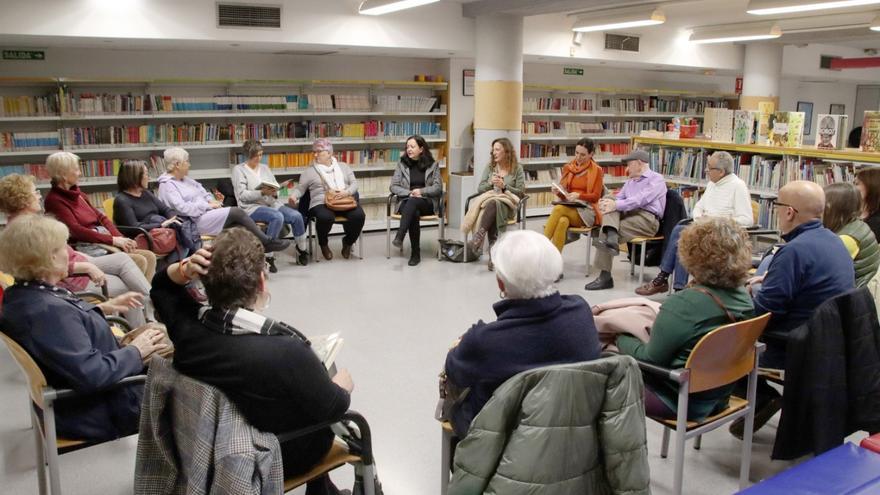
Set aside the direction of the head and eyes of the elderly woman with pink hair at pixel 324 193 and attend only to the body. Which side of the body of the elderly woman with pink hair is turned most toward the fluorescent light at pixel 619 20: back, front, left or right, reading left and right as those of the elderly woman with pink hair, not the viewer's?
left

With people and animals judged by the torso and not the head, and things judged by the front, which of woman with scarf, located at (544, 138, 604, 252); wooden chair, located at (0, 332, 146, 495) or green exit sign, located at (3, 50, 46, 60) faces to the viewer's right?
the wooden chair

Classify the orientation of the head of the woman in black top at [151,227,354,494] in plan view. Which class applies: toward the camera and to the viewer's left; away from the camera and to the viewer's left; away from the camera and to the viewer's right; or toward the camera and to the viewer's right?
away from the camera and to the viewer's right

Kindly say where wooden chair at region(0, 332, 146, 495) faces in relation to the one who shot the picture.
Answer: facing to the right of the viewer

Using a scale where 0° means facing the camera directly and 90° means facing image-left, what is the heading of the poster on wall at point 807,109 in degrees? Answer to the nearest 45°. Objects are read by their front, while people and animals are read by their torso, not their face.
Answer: approximately 0°

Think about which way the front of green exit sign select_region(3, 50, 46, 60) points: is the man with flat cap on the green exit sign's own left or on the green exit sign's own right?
on the green exit sign's own left

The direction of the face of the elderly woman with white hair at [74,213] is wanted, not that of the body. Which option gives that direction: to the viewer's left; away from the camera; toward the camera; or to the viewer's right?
to the viewer's right
